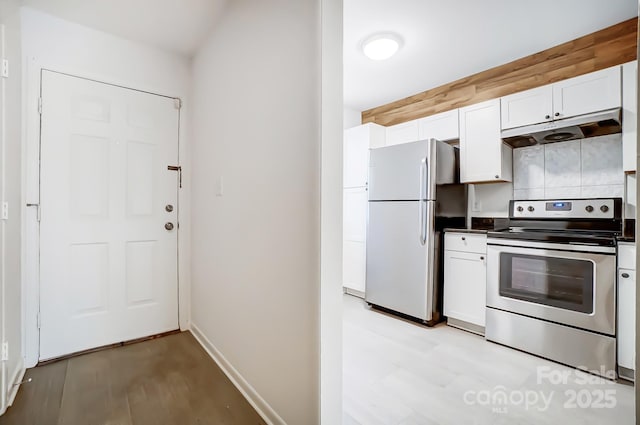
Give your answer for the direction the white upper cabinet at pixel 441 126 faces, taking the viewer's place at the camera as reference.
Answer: facing the viewer and to the left of the viewer

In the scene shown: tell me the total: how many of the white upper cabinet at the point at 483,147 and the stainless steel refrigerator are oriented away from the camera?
0

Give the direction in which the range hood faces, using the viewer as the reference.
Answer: facing the viewer

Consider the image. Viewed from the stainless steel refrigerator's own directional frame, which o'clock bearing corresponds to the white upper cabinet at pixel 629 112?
The white upper cabinet is roughly at 8 o'clock from the stainless steel refrigerator.

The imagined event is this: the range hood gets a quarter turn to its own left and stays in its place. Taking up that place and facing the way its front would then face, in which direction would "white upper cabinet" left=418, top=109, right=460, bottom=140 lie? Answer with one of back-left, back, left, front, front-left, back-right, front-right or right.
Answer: back

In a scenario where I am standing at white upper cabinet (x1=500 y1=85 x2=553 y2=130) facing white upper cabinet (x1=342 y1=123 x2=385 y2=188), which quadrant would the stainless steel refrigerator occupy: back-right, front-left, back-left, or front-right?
front-left

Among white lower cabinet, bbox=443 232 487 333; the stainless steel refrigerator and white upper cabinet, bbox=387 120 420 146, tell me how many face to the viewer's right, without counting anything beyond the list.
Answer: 0

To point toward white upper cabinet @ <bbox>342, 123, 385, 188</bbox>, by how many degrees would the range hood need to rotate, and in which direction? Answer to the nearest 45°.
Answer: approximately 90° to its right

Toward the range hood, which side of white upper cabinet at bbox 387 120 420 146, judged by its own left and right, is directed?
left
